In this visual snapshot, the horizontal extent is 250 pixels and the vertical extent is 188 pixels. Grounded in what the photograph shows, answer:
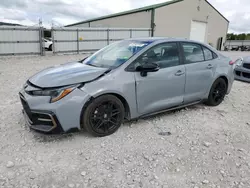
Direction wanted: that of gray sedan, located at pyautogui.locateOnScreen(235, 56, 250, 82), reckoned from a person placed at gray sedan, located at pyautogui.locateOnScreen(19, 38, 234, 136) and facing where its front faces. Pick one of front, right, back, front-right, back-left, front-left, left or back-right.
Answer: back

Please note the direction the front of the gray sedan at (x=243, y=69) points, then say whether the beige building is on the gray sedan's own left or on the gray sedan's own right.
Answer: on the gray sedan's own right

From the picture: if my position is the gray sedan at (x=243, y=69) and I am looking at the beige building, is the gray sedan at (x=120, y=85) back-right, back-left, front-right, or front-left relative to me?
back-left

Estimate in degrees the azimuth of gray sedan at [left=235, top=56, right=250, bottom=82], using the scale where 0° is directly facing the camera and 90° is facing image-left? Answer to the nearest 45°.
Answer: approximately 45°

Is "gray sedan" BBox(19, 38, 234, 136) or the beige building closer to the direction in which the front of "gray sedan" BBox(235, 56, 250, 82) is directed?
the gray sedan

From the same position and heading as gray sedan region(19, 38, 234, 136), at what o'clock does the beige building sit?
The beige building is roughly at 5 o'clock from the gray sedan.

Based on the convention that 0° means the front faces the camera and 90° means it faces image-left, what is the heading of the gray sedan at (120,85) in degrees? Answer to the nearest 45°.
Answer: approximately 45°
